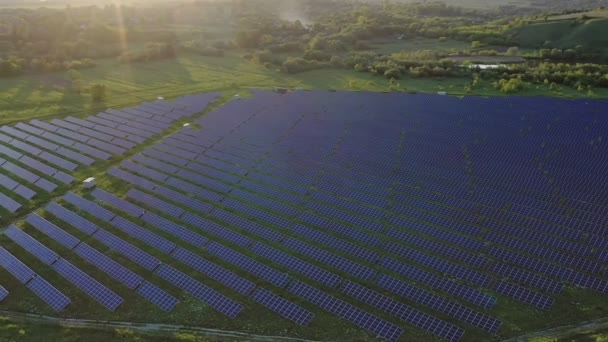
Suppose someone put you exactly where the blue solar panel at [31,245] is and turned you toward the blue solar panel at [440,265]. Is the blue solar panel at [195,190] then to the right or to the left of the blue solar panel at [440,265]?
left

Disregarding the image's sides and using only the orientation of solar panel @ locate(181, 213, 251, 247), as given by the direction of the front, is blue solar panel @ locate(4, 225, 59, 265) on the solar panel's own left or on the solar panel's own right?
on the solar panel's own right

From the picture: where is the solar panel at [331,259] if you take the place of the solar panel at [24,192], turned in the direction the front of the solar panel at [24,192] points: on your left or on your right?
on your left

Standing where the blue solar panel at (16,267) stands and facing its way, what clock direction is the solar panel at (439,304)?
The solar panel is roughly at 9 o'clock from the blue solar panel.

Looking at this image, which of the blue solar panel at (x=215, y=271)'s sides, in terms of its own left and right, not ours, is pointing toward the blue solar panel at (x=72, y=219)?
right

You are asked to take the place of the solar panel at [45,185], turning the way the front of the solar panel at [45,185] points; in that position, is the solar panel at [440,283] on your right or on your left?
on your left
